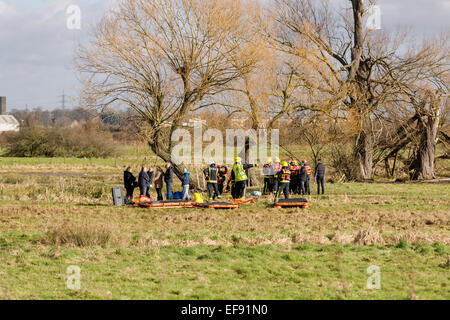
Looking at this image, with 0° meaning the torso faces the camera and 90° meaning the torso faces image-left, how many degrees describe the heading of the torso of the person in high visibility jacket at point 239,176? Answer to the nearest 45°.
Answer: approximately 180°

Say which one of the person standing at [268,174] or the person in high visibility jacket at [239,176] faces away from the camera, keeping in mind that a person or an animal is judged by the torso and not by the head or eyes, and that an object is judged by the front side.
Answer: the person in high visibility jacket

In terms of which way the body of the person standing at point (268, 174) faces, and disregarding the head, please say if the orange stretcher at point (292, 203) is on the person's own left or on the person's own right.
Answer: on the person's own right

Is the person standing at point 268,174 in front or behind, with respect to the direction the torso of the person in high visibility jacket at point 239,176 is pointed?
in front

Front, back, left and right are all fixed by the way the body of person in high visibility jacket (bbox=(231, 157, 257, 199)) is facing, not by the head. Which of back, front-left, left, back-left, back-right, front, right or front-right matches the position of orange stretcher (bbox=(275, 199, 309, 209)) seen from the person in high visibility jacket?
back-right

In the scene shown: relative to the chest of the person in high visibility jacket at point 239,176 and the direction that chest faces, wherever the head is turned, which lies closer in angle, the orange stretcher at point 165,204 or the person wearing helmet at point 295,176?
the person wearing helmet

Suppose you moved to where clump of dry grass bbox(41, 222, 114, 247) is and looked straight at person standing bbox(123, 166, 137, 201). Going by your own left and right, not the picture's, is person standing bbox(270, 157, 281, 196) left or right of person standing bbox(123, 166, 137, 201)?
right

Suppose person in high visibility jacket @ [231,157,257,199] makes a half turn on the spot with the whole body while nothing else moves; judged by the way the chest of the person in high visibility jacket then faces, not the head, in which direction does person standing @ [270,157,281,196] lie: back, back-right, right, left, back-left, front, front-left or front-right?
back-left
